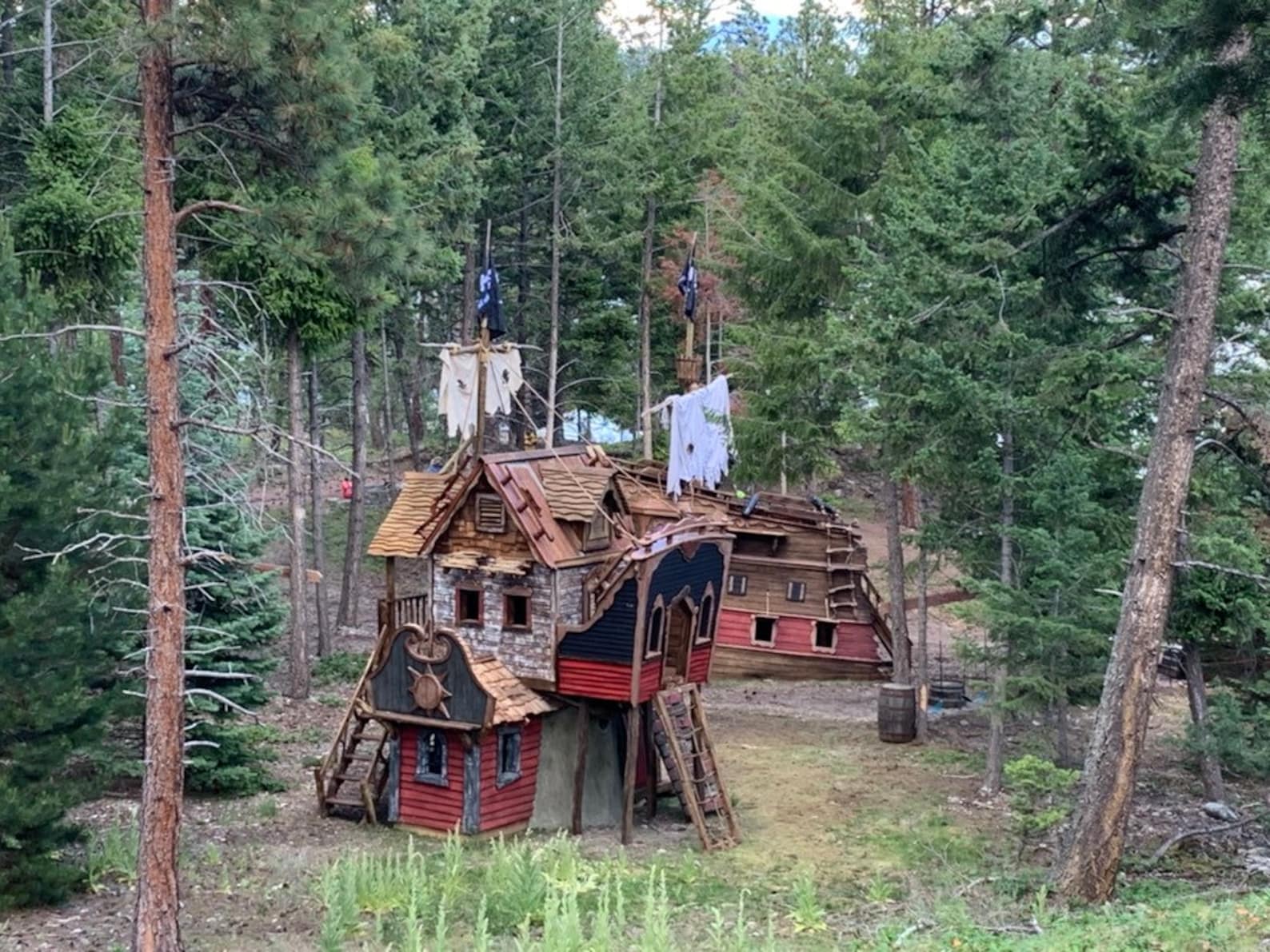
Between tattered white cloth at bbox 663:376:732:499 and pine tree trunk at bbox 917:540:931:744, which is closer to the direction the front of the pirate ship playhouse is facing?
the pine tree trunk

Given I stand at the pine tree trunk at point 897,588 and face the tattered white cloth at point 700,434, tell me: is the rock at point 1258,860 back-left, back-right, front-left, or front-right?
back-left

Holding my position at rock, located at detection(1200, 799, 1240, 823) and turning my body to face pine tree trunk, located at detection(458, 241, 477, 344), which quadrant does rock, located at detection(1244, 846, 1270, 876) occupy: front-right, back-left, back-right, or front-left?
back-left

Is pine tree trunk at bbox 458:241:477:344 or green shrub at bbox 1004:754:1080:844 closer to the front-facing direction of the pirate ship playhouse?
the green shrub
